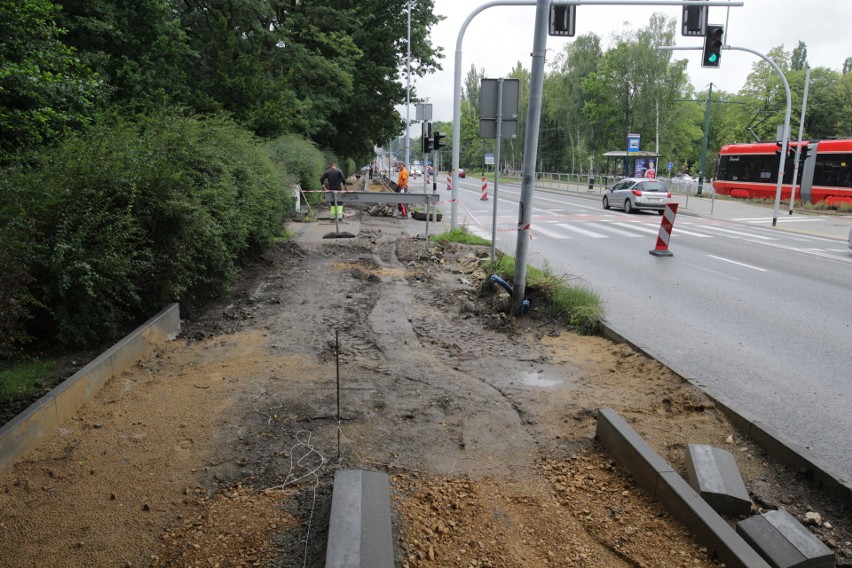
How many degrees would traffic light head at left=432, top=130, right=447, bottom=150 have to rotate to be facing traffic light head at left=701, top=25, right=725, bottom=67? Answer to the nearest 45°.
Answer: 0° — it already faces it

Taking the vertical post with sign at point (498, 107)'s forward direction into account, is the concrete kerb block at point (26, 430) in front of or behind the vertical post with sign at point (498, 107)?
behind

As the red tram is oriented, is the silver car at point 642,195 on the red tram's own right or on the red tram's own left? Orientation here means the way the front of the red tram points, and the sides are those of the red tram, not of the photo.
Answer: on the red tram's own left

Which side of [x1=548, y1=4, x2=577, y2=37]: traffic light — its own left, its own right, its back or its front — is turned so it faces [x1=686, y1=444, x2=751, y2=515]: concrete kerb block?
back

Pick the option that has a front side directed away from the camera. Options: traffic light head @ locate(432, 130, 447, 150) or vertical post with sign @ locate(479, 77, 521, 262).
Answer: the vertical post with sign

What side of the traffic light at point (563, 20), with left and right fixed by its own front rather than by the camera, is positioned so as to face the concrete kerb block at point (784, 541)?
back

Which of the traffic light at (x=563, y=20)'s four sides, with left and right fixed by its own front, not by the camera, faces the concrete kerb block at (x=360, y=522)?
back

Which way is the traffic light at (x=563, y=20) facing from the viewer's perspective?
away from the camera

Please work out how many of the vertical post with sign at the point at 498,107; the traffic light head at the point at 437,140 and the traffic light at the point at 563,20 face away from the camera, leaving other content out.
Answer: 2

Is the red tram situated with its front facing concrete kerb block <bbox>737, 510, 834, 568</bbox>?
no

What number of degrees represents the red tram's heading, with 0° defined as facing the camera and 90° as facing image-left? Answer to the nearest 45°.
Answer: approximately 135°

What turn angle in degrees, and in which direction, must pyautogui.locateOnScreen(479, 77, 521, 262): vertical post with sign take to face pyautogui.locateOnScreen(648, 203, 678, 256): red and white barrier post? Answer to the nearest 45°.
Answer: approximately 45° to its right

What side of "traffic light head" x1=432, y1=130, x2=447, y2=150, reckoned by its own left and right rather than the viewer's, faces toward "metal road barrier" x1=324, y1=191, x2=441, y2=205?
right

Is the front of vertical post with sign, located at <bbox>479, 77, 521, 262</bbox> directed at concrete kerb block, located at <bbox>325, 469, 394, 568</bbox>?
no

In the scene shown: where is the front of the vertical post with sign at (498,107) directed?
away from the camera

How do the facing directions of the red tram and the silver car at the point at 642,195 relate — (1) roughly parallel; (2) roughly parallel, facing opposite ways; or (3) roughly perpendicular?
roughly parallel
